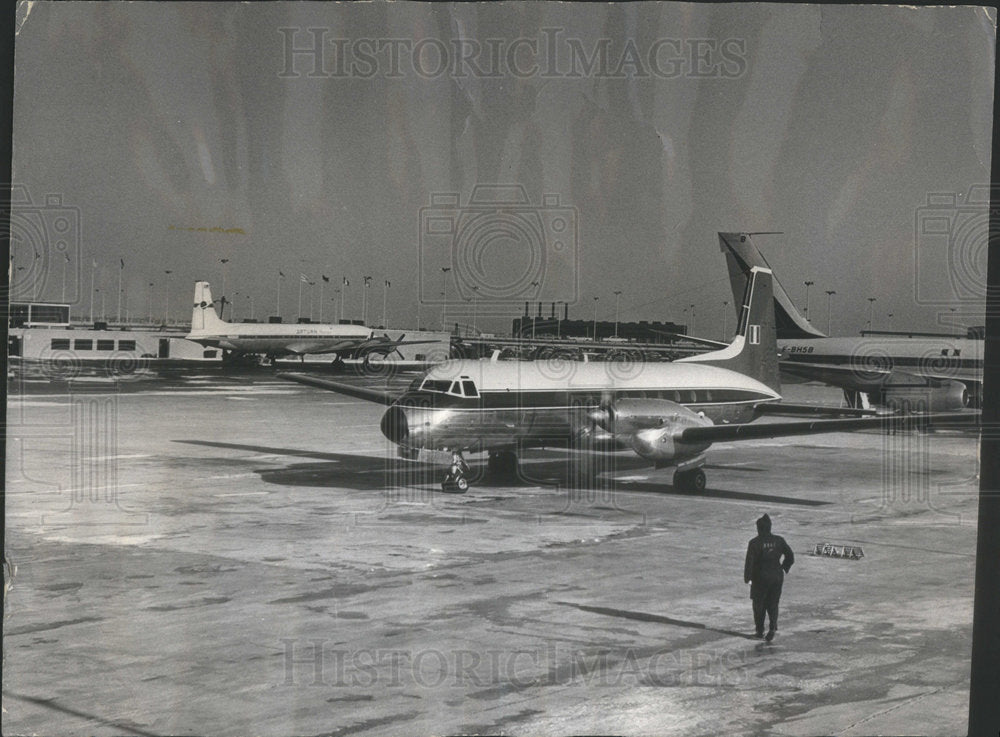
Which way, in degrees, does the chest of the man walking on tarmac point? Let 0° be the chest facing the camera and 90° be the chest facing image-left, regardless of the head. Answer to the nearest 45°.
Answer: approximately 180°

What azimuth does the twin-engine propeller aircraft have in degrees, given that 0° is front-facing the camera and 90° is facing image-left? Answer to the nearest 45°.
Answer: approximately 45°

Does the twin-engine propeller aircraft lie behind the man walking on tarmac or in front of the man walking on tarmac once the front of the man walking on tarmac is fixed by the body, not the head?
in front

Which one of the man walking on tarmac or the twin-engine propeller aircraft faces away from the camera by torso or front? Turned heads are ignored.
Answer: the man walking on tarmac

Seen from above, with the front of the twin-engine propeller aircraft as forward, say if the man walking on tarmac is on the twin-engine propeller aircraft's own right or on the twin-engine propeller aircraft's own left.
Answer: on the twin-engine propeller aircraft's own left

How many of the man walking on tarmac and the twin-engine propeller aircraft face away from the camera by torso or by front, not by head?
1
